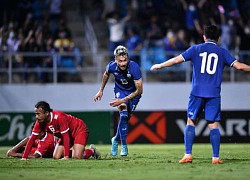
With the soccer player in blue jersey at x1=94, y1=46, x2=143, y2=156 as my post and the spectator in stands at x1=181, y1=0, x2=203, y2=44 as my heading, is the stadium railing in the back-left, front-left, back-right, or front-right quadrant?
front-left

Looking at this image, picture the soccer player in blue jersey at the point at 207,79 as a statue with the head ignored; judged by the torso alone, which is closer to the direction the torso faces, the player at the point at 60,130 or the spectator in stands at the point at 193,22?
the spectator in stands

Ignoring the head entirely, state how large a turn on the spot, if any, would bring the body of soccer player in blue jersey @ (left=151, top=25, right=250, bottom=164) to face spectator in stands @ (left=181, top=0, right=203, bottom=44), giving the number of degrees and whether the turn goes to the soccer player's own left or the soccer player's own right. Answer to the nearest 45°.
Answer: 0° — they already face them

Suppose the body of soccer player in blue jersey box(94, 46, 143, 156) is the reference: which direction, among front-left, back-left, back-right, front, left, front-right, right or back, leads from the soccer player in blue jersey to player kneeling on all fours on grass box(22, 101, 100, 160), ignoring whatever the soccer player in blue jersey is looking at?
front-right

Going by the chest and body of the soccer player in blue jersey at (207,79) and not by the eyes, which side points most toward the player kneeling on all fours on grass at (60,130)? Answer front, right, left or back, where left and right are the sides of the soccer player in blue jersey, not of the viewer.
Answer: left

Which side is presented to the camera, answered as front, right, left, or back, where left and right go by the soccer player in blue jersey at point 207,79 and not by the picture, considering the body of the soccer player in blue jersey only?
back

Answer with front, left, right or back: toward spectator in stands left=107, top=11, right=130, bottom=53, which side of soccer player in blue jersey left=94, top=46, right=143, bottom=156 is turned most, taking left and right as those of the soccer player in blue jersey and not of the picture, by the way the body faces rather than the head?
back

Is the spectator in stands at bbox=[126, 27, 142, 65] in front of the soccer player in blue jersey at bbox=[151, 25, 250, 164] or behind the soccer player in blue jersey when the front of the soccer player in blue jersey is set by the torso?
in front

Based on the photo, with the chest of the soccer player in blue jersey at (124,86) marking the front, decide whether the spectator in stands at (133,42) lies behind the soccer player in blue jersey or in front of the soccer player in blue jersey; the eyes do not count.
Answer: behind

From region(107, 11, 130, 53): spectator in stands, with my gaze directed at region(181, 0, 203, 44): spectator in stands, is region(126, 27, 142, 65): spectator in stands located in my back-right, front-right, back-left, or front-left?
front-right

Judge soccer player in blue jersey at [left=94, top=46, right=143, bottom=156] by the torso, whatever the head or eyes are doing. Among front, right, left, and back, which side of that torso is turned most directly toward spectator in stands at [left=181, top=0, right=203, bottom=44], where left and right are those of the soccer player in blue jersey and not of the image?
back

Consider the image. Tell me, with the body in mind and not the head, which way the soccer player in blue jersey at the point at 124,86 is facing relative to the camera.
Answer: toward the camera

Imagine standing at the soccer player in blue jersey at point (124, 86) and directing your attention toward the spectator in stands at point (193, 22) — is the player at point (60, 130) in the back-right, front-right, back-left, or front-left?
back-left
